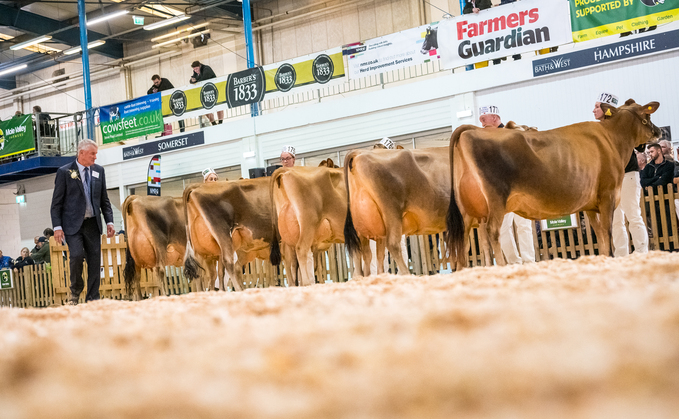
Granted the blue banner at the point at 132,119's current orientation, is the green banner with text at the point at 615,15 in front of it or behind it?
in front

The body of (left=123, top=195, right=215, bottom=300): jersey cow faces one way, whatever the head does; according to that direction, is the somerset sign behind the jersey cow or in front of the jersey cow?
in front

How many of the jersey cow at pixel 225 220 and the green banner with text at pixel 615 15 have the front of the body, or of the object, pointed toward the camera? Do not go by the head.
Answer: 1

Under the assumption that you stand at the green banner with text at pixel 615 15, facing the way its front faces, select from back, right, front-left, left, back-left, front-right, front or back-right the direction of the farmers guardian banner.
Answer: right

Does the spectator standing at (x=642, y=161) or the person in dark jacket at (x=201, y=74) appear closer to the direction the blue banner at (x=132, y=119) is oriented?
the spectator standing

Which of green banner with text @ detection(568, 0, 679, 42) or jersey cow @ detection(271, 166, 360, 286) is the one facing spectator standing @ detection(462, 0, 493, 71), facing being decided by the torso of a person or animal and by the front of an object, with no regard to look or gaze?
the jersey cow

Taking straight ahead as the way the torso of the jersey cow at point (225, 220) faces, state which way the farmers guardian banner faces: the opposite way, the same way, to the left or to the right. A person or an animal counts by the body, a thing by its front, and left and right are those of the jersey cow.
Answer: the opposite way

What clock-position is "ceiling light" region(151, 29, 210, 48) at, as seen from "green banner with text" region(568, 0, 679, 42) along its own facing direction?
The ceiling light is roughly at 4 o'clock from the green banner with text.

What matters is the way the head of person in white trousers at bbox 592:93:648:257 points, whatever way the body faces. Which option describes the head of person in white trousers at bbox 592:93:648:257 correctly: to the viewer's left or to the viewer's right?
to the viewer's left

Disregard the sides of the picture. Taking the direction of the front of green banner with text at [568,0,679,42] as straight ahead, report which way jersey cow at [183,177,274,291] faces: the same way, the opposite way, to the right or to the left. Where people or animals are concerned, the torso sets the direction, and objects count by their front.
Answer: the opposite way
